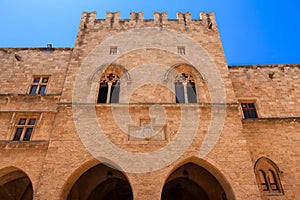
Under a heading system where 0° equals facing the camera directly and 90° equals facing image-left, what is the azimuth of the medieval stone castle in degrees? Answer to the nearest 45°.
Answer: approximately 0°
